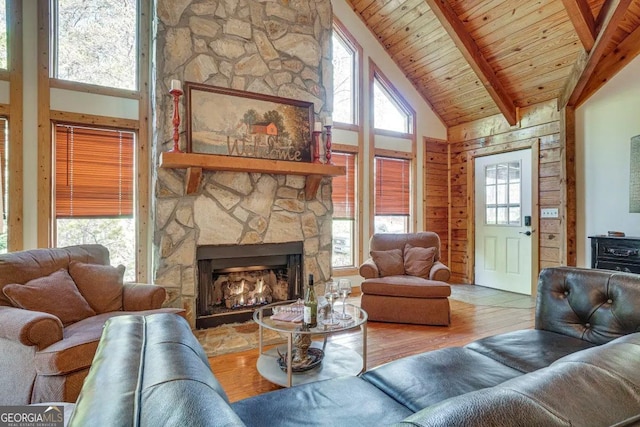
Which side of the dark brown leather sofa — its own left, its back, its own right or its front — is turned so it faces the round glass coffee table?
front

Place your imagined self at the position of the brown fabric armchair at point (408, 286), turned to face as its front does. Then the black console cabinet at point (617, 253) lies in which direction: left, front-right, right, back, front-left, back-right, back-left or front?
left

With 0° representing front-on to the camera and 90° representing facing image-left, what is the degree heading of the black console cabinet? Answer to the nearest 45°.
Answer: approximately 45°

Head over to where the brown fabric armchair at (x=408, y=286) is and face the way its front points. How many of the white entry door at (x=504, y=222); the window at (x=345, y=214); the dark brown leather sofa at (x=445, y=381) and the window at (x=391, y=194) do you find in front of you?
1

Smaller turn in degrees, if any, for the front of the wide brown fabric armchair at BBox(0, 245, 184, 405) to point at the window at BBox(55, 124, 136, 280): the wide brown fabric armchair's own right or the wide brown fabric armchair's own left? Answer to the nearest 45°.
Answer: approximately 135° to the wide brown fabric armchair's own left

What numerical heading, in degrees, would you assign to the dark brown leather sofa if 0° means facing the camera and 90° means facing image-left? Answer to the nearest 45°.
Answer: approximately 135°

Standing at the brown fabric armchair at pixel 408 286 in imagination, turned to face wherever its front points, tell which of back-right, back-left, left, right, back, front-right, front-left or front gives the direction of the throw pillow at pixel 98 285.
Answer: front-right

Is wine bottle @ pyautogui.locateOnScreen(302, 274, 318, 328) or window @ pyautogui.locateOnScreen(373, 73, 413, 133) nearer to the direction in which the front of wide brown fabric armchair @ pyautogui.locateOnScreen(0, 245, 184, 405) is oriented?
the wine bottle

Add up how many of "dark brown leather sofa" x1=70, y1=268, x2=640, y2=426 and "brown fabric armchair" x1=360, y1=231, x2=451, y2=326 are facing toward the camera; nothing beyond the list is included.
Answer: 1

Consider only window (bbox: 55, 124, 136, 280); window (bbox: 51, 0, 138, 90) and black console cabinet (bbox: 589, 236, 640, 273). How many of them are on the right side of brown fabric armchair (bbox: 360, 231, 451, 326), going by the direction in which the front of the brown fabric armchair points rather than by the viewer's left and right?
2

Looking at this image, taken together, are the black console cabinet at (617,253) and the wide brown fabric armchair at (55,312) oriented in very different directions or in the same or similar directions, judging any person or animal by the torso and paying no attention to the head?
very different directions

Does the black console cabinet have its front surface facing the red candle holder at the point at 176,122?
yes

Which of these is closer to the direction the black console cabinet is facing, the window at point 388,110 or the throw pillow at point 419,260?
the throw pillow

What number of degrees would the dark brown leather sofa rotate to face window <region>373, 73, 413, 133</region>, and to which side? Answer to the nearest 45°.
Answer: approximately 45° to its right

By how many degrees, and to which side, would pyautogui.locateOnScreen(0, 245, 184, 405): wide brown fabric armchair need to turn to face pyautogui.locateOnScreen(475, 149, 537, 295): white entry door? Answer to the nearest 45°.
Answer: approximately 45° to its left
